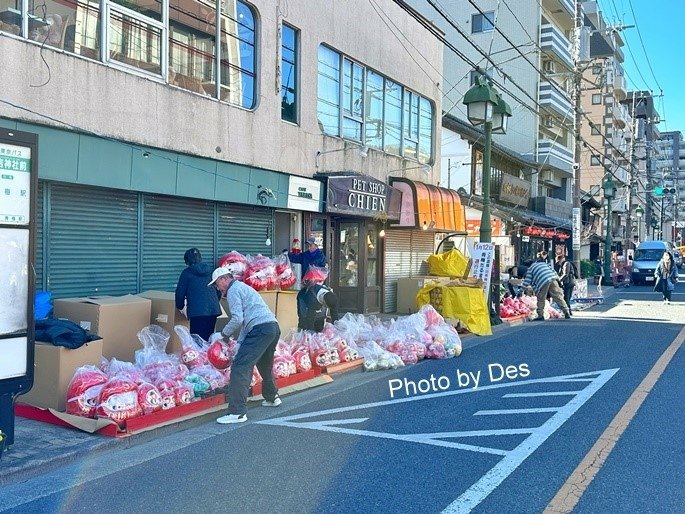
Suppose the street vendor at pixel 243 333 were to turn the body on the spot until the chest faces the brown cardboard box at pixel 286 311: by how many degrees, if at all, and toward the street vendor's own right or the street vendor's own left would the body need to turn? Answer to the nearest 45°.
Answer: approximately 90° to the street vendor's own right

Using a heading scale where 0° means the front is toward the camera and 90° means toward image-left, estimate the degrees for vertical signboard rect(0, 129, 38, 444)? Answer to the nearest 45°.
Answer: approximately 315°

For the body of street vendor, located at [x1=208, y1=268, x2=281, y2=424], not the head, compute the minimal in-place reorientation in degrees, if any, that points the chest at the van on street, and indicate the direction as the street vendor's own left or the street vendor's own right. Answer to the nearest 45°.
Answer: approximately 135° to the street vendor's own right

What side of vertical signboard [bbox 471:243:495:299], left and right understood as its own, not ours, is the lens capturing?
front

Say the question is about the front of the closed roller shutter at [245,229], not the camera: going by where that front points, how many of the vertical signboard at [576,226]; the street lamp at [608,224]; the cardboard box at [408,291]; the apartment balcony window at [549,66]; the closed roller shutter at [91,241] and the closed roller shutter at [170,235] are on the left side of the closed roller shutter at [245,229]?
4

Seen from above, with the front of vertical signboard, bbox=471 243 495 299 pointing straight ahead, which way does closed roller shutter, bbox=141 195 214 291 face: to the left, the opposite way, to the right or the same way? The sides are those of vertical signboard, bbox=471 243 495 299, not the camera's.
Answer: to the left

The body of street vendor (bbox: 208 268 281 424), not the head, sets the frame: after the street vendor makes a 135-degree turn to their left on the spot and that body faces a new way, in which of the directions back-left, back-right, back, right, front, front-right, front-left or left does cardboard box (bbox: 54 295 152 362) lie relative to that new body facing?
back

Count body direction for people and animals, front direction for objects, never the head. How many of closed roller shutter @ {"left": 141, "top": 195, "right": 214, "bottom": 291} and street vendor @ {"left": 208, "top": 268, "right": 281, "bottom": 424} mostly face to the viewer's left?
1

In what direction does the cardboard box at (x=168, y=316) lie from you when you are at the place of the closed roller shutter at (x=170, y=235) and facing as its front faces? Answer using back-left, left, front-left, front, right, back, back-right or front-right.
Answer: front-right

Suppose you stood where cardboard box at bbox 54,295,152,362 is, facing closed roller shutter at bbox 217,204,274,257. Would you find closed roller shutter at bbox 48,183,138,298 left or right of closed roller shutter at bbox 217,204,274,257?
left

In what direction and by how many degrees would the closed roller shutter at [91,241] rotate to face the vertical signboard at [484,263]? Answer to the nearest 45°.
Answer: approximately 45° to its left

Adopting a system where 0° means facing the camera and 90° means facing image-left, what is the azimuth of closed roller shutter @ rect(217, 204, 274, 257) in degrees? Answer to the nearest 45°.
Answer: approximately 315°

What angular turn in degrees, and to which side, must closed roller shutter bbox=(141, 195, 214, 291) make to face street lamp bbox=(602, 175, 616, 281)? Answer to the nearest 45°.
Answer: approximately 90° to its left

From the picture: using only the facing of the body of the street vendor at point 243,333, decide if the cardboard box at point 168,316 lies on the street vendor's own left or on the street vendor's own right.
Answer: on the street vendor's own right

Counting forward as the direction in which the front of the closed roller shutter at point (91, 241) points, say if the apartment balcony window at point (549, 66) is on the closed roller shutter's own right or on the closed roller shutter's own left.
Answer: on the closed roller shutter's own left
